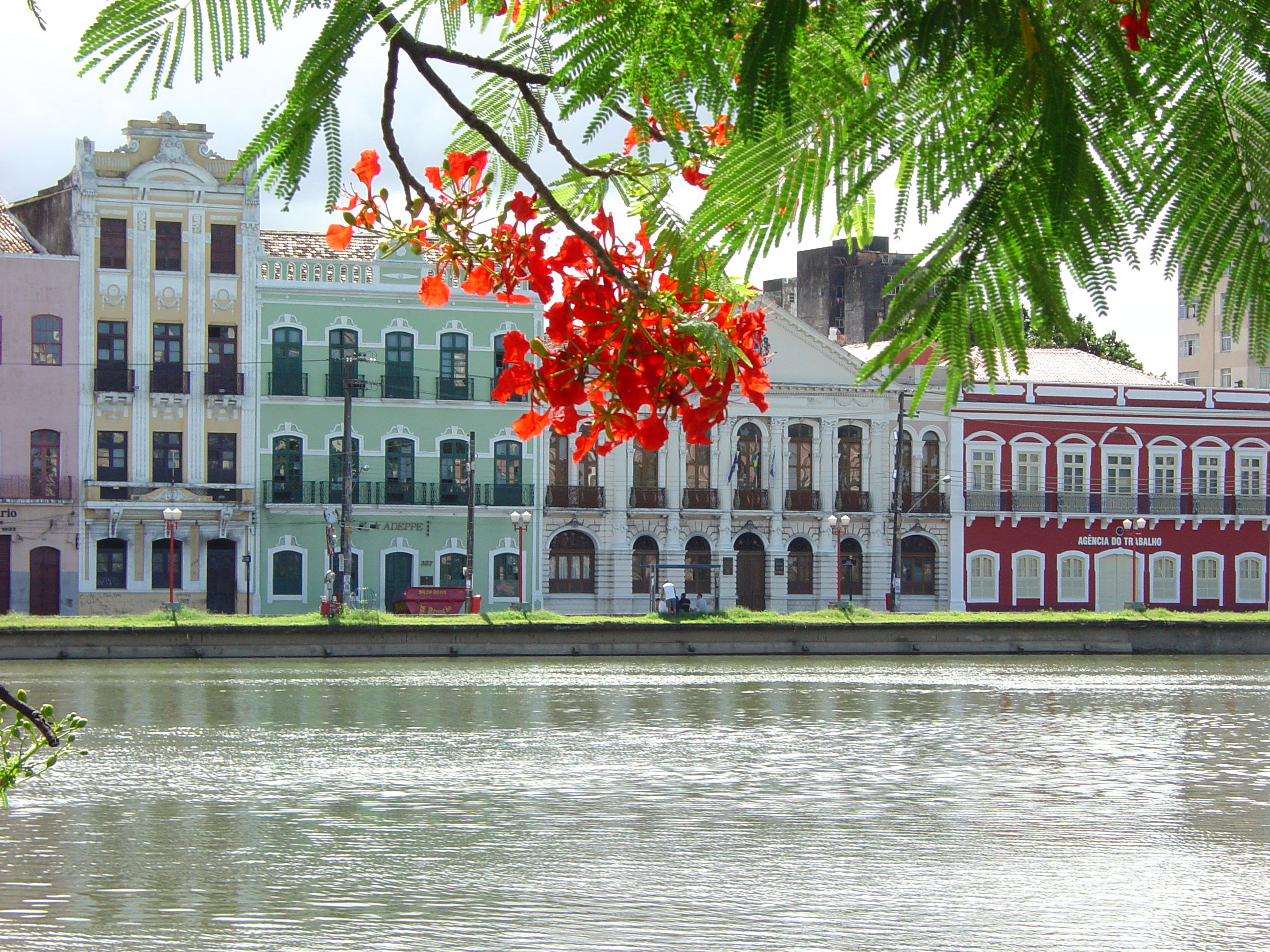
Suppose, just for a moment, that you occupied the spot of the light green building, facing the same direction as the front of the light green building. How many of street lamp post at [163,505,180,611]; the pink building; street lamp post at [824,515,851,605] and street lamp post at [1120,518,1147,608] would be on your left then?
2

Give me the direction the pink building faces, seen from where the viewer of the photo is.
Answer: facing the viewer

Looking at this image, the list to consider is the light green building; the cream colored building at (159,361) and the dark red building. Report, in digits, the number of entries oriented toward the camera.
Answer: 3

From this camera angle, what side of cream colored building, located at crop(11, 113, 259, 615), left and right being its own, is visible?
front

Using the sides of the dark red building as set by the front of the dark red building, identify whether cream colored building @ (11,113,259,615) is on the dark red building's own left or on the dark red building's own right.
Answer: on the dark red building's own right

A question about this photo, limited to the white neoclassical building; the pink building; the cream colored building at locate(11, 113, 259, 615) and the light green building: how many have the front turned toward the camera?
4

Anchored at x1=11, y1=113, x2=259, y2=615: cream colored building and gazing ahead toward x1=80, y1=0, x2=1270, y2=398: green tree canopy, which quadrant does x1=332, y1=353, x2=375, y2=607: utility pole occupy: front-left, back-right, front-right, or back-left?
front-left

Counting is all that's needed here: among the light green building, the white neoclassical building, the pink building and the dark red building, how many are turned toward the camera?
4

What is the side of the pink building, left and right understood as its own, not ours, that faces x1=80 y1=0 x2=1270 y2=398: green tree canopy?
front

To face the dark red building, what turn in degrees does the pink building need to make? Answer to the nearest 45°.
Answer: approximately 90° to its left

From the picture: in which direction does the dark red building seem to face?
toward the camera

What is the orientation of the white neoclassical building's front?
toward the camera

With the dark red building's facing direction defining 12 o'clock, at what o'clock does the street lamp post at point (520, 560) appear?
The street lamp post is roughly at 2 o'clock from the dark red building.

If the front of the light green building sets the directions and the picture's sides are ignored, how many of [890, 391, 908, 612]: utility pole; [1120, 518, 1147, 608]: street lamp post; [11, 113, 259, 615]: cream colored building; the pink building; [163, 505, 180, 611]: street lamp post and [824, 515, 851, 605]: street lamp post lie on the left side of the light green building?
3
